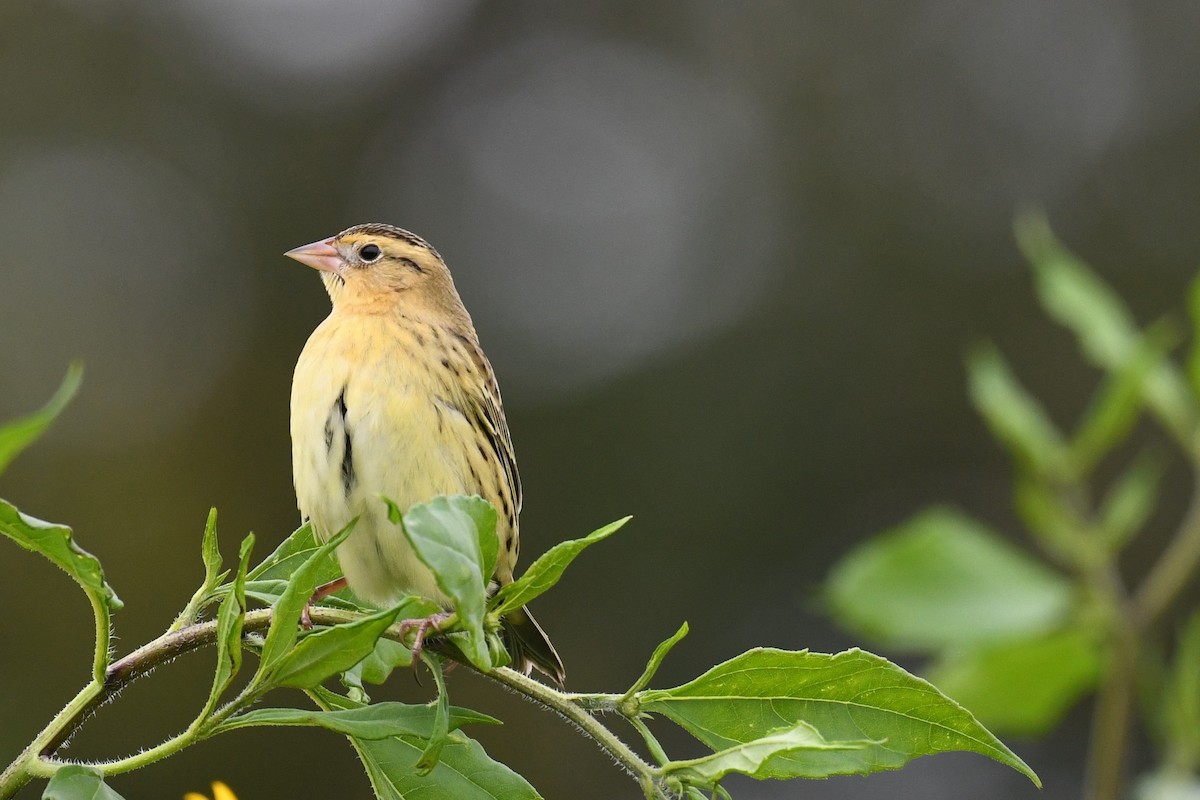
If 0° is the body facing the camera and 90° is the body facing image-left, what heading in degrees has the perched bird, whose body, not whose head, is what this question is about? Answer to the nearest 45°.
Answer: approximately 45°

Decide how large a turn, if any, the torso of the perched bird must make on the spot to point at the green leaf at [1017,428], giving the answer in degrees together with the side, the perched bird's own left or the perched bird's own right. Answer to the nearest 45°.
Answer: approximately 135° to the perched bird's own left

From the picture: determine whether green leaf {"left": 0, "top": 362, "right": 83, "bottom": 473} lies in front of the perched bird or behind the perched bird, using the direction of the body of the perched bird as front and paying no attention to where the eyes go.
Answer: in front

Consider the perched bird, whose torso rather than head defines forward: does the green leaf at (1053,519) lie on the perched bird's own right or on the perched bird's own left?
on the perched bird's own left
